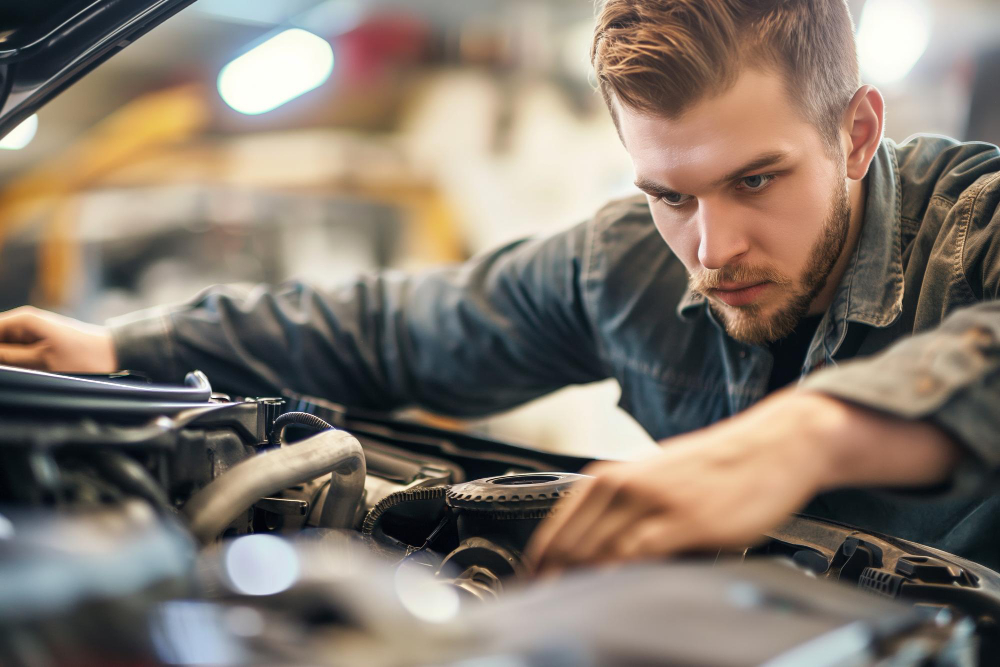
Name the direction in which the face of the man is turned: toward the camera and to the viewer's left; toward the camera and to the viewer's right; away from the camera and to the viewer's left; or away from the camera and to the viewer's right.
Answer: toward the camera and to the viewer's left
